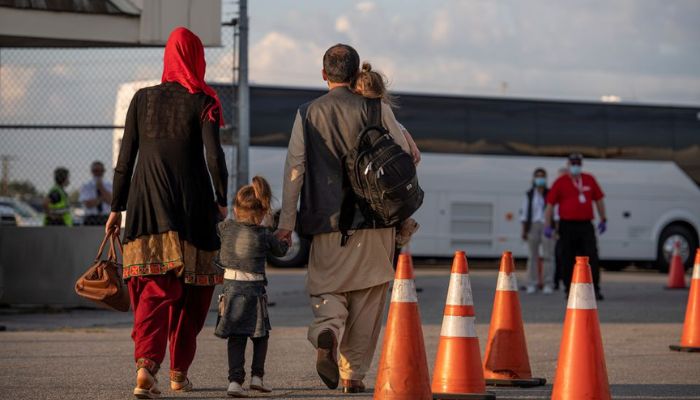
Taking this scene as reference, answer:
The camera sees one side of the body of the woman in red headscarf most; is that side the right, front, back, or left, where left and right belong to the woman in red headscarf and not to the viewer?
back

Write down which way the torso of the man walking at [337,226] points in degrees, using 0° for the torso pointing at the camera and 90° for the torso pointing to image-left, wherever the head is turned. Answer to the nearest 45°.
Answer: approximately 180°

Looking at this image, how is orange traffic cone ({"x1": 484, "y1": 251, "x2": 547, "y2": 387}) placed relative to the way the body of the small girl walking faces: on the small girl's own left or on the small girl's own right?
on the small girl's own right

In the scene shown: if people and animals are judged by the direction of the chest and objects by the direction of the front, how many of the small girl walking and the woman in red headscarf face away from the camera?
2

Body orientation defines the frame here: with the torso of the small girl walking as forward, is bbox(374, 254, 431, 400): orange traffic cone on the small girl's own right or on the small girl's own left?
on the small girl's own right

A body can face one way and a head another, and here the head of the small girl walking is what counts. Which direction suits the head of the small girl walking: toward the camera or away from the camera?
away from the camera

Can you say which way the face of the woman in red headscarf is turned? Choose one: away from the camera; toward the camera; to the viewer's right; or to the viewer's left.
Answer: away from the camera

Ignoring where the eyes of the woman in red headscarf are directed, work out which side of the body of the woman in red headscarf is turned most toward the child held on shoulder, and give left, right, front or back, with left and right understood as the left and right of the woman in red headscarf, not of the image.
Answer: right

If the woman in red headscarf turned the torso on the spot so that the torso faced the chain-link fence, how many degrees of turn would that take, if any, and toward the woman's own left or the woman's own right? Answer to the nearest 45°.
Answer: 0° — they already face it

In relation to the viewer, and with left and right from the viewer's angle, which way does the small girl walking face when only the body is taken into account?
facing away from the viewer

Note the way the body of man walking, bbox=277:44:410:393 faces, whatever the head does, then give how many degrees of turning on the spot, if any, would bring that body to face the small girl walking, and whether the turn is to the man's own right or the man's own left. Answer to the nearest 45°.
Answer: approximately 90° to the man's own left
